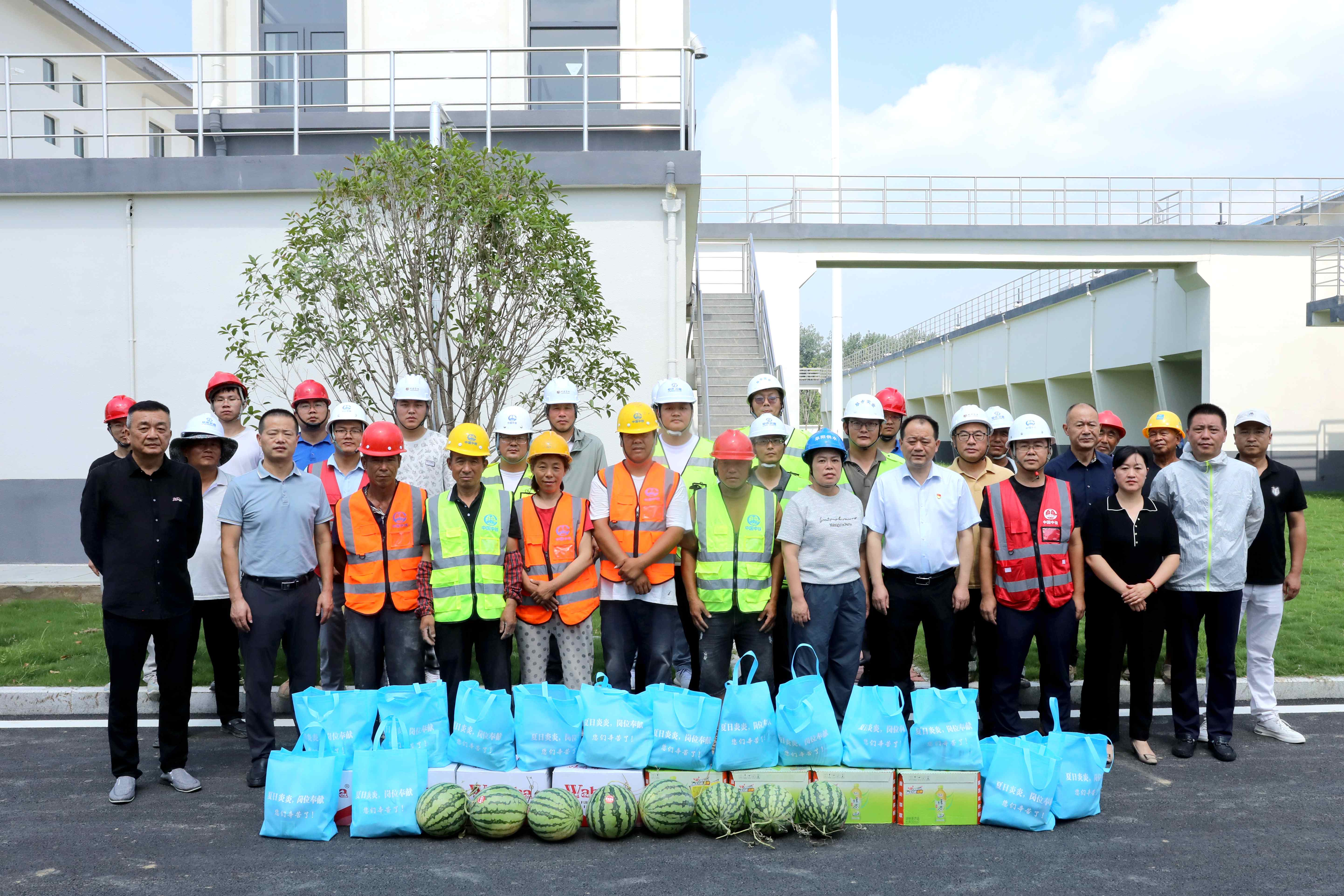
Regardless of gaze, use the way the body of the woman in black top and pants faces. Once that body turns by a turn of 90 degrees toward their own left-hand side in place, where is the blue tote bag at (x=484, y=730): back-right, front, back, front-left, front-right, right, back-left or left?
back-right

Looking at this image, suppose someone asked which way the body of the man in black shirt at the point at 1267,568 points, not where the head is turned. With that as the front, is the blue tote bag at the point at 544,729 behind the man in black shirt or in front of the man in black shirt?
in front

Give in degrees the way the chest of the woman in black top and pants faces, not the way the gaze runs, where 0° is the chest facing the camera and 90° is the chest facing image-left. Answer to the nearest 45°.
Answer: approximately 0°

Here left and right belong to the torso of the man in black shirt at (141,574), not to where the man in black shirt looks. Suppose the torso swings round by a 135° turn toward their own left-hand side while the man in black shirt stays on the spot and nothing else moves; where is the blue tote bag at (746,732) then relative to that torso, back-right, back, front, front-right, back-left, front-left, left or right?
right

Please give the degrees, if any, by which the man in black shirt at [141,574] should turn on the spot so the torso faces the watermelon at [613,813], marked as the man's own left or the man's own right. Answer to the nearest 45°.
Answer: approximately 45° to the man's own left

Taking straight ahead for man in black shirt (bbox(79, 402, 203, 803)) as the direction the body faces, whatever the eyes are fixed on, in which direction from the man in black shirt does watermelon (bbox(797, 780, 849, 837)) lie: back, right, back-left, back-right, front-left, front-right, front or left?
front-left

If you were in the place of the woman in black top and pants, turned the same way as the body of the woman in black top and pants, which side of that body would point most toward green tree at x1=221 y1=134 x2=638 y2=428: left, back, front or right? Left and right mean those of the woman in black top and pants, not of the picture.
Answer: right

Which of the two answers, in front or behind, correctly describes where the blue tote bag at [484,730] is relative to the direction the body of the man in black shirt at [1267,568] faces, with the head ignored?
in front

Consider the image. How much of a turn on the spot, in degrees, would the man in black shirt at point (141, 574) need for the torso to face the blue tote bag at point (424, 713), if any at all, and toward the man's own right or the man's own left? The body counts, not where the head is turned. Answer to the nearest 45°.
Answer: approximately 45° to the man's own left

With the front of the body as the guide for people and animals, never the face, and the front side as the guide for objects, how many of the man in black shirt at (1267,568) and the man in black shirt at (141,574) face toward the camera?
2

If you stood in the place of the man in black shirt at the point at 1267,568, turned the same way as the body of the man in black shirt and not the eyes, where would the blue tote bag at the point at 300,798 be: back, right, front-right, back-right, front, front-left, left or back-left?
front-right

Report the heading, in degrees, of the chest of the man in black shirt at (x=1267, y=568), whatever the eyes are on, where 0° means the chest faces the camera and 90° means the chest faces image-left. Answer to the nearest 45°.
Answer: approximately 0°

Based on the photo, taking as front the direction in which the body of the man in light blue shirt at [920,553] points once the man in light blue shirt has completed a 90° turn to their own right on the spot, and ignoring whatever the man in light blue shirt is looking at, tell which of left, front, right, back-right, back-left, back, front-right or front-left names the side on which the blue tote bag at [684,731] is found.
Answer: front-left
